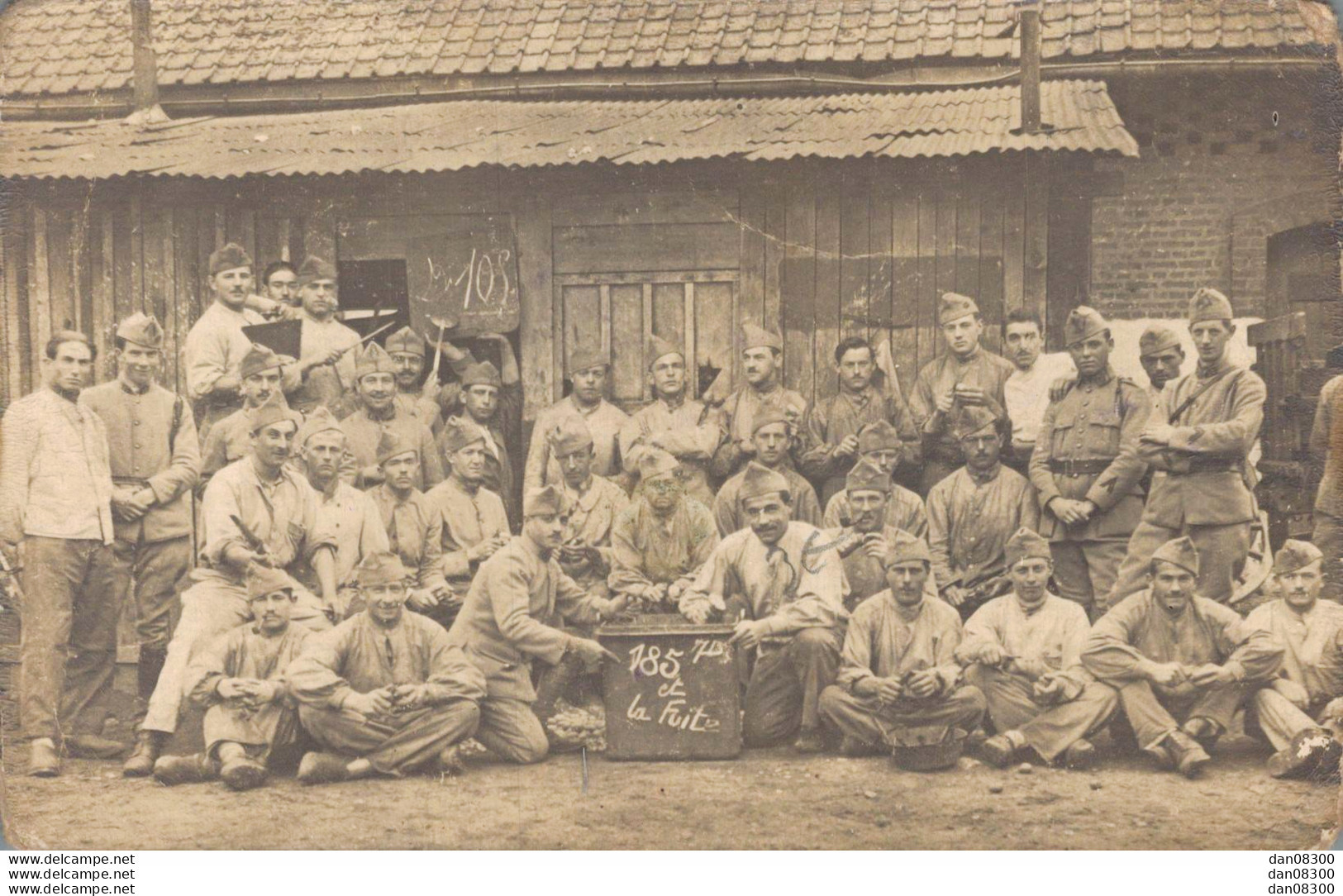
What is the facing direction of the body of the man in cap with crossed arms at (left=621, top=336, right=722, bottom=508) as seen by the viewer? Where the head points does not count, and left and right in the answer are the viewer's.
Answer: facing the viewer

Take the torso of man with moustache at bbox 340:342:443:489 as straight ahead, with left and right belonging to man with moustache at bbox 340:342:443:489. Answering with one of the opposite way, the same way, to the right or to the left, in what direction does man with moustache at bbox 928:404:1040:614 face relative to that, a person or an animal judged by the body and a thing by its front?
the same way

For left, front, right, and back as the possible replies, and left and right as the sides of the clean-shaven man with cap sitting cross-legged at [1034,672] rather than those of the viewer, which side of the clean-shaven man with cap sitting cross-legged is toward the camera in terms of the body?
front

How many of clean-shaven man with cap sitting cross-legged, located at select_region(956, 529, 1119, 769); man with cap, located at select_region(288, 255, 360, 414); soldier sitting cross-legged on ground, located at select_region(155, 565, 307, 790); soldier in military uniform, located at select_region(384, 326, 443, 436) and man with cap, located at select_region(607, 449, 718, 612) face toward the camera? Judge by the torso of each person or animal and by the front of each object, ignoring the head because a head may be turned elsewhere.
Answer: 5

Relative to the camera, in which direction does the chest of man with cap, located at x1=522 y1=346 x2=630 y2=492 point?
toward the camera

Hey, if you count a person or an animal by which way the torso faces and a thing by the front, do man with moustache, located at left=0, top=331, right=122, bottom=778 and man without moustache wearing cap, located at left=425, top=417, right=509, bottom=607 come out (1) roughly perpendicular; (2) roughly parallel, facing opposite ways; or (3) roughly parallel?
roughly parallel

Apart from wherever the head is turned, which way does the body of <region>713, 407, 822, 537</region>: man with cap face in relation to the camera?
toward the camera

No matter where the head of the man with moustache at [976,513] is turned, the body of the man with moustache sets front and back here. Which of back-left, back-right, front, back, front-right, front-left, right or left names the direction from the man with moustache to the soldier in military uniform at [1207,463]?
left

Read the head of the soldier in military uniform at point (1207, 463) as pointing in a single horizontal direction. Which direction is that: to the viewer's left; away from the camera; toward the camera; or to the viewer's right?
toward the camera

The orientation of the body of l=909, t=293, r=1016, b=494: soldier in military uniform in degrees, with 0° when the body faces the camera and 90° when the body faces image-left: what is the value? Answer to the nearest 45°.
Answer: approximately 0°

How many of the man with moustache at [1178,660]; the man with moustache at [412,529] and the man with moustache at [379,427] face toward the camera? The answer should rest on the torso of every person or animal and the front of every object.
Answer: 3

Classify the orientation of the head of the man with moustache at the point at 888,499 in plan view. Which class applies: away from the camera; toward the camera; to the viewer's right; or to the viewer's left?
toward the camera

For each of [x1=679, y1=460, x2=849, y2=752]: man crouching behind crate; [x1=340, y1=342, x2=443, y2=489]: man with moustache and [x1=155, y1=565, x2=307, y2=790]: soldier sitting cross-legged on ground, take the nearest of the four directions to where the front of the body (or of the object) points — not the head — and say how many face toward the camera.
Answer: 3

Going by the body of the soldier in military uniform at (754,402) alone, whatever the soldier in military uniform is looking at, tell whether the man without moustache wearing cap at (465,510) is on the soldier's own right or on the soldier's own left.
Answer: on the soldier's own right

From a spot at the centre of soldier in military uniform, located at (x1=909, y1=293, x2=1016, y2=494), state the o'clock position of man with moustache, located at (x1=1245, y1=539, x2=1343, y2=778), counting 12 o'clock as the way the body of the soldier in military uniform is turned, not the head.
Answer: The man with moustache is roughly at 9 o'clock from the soldier in military uniform.

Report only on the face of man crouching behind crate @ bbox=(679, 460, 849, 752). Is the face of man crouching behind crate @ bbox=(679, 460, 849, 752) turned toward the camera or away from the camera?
toward the camera

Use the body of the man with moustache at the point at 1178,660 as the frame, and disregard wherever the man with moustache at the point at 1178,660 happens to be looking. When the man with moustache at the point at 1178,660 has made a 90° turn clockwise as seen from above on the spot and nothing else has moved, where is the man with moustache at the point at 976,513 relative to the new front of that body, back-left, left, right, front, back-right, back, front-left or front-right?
front
